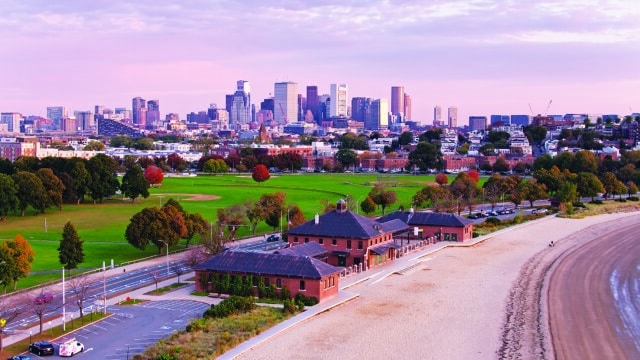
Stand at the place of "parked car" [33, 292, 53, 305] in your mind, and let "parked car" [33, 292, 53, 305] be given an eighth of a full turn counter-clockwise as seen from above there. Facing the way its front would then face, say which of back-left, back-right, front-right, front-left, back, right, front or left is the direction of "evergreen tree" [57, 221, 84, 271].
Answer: back

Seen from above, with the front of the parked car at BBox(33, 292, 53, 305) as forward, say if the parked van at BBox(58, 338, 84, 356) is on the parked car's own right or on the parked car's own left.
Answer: on the parked car's own left

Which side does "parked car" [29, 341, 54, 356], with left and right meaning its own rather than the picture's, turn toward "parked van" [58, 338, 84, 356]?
back

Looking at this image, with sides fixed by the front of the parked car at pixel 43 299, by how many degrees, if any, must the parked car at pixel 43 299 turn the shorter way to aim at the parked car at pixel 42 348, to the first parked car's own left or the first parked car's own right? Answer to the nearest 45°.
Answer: approximately 45° to the first parked car's own left

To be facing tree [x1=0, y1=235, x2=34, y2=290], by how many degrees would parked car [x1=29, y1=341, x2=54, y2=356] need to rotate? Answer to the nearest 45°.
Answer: approximately 45° to its right

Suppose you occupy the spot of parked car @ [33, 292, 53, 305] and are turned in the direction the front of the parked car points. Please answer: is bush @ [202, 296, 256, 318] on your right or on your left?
on your left

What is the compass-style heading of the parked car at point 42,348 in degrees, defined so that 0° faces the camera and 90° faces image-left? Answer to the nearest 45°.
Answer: approximately 135°

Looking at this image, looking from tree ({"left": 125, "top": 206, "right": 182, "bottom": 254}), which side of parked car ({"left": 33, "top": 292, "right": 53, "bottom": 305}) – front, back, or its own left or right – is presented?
back
